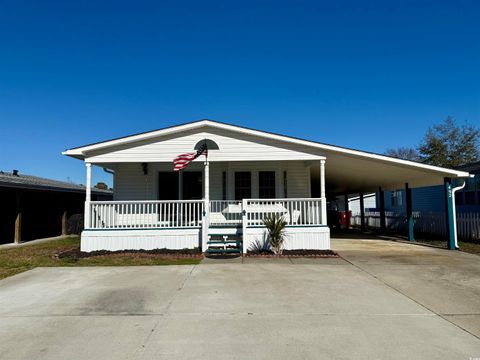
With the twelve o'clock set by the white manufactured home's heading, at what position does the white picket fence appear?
The white picket fence is roughly at 8 o'clock from the white manufactured home.

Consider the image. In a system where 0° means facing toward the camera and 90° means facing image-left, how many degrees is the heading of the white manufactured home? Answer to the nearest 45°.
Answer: approximately 0°

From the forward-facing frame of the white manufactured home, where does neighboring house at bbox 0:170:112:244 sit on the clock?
The neighboring house is roughly at 4 o'clock from the white manufactured home.

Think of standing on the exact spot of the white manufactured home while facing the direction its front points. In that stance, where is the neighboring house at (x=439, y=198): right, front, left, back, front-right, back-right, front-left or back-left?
back-left
